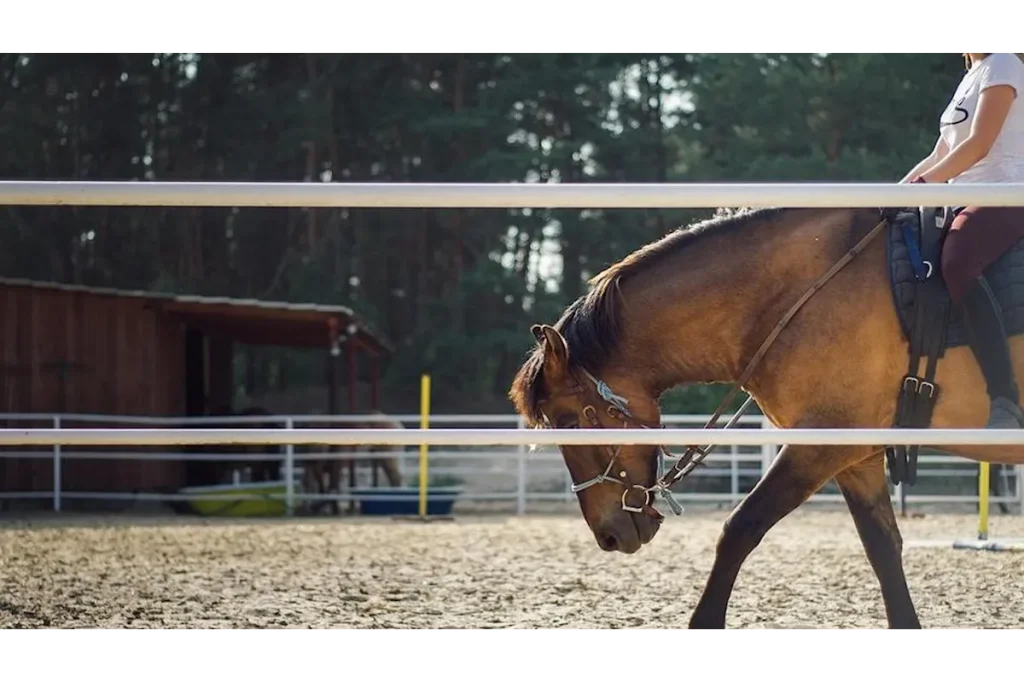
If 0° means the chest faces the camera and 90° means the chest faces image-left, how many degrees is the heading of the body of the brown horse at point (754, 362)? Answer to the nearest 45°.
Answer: approximately 90°

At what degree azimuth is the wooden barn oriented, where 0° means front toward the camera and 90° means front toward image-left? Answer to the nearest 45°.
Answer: approximately 270°

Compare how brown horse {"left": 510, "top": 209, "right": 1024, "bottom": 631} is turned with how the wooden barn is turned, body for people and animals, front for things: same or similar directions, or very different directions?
very different directions

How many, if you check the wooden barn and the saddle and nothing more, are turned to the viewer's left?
1

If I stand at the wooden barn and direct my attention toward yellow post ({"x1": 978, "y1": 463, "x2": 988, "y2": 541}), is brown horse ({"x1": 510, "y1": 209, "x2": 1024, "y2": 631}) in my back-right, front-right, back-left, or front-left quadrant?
front-right

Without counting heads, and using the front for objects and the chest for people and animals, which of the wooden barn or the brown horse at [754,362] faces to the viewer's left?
the brown horse

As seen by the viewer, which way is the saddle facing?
to the viewer's left
